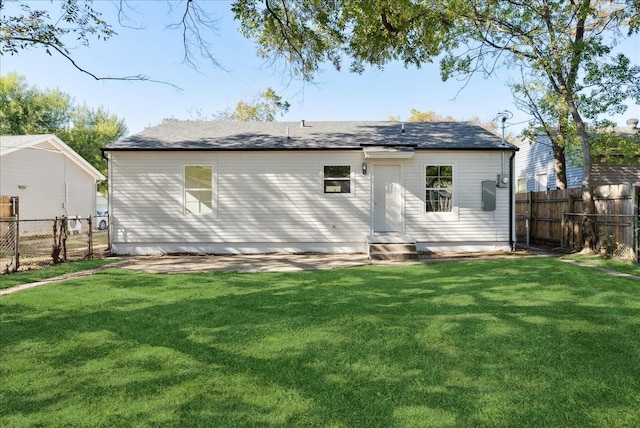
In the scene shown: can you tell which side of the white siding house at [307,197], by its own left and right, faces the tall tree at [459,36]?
right

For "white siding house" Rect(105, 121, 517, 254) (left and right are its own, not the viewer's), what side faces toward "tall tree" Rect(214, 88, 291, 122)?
front

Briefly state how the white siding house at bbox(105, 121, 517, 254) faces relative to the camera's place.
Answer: facing away from the viewer

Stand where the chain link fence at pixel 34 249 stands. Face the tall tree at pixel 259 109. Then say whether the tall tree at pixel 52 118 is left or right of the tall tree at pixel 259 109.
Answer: left

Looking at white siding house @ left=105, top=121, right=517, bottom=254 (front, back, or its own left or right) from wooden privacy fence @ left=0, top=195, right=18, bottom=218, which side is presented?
left

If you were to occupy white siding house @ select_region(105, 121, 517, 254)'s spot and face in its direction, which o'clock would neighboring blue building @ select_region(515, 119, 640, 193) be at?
The neighboring blue building is roughly at 2 o'clock from the white siding house.

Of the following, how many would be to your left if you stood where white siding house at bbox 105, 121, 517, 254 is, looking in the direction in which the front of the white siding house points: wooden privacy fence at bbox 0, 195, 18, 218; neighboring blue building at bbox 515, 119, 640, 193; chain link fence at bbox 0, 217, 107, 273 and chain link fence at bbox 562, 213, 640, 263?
2

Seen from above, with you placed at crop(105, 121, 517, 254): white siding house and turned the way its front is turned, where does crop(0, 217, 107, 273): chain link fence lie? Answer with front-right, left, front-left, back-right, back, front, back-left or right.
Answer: front-right

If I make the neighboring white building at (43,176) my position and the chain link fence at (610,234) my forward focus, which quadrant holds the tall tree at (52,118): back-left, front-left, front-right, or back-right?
back-left
